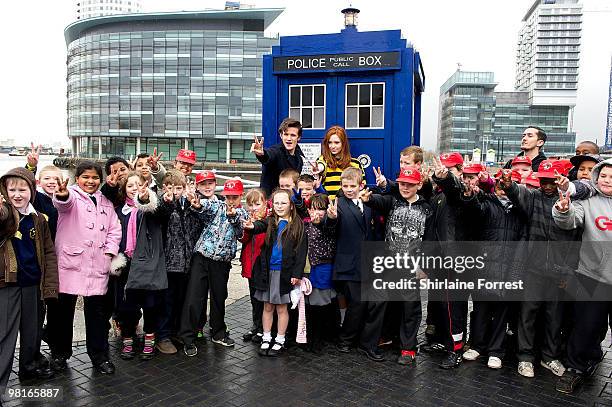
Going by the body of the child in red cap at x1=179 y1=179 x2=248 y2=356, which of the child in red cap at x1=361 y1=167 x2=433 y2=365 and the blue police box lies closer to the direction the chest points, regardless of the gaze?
the child in red cap

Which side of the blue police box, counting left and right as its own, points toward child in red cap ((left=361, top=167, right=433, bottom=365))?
front

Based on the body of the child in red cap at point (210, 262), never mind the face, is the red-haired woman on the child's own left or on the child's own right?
on the child's own left

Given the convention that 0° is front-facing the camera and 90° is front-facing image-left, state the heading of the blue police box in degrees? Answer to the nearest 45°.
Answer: approximately 0°

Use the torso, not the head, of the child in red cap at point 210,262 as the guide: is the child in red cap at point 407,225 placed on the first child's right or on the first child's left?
on the first child's left

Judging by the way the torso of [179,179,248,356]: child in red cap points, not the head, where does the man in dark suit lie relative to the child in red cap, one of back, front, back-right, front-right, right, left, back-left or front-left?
back-left

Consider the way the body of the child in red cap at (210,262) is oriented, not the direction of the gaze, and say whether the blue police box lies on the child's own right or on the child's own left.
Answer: on the child's own left
